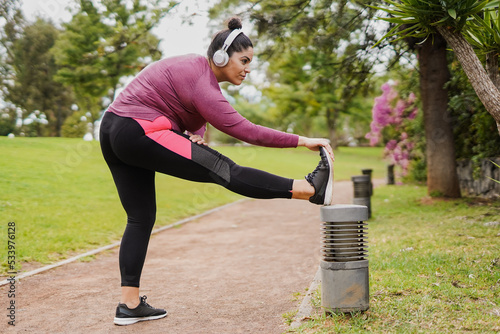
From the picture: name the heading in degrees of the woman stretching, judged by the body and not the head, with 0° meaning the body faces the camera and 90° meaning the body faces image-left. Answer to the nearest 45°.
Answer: approximately 270°

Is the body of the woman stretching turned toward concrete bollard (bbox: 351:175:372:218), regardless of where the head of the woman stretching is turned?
no
